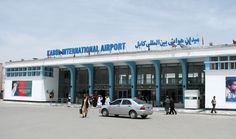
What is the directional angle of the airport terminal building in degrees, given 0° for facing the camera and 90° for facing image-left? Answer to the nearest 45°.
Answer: approximately 45°

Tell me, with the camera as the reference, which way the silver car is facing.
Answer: facing away from the viewer and to the left of the viewer

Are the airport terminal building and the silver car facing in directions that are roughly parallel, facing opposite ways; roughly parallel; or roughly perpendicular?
roughly perpendicular

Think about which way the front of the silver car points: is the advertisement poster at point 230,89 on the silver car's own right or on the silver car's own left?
on the silver car's own right

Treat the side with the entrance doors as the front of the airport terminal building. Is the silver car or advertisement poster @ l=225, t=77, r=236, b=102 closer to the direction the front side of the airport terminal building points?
the silver car

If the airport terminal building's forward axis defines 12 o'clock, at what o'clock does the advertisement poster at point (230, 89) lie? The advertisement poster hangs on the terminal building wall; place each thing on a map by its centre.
The advertisement poster is roughly at 9 o'clock from the airport terminal building.

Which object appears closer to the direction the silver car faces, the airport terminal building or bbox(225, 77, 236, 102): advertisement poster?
the airport terminal building

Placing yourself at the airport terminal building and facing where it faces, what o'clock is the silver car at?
The silver car is roughly at 11 o'clock from the airport terminal building.
